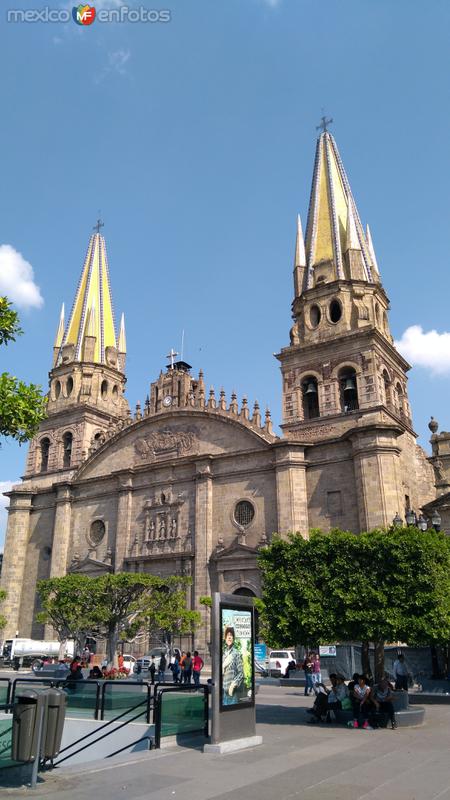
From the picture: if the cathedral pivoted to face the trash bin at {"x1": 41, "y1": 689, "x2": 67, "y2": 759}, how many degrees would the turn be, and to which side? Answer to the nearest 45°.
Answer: approximately 45° to its left

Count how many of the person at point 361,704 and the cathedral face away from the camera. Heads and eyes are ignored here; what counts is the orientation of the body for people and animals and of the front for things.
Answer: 0

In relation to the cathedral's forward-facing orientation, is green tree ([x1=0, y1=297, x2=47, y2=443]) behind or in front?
in front

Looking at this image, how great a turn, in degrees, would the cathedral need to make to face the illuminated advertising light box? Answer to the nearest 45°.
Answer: approximately 45° to its left

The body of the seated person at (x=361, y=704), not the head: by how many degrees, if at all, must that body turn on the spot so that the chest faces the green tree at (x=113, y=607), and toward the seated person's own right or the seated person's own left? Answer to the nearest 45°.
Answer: approximately 135° to the seated person's own right

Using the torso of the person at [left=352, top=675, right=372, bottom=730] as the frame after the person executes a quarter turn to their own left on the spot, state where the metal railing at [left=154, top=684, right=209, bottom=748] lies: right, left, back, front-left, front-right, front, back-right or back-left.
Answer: back-right

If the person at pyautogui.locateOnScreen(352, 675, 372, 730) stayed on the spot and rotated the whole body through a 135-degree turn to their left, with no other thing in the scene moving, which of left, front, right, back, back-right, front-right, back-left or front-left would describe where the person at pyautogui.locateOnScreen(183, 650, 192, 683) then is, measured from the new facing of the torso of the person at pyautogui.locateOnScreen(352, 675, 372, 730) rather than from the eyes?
left

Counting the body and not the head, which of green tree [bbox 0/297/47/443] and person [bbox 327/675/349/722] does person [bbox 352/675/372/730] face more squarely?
the green tree

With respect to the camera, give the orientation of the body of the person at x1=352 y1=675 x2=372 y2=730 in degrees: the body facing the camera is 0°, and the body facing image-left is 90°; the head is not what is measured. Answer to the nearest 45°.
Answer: approximately 0°

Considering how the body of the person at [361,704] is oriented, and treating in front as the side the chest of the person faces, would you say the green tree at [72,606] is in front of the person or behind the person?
behind

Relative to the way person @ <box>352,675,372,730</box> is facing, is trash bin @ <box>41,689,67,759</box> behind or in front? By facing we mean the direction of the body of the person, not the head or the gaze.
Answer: in front
